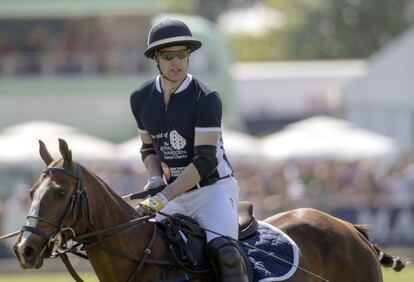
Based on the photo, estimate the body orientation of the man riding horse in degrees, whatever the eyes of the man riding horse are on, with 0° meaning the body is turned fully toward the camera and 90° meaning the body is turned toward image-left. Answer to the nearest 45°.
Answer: approximately 45°

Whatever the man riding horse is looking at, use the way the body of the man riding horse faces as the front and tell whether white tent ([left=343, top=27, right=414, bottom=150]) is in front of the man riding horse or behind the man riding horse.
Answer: behind

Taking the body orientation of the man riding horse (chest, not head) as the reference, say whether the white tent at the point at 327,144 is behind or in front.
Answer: behind

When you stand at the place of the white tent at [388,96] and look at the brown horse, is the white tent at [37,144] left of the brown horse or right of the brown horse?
right

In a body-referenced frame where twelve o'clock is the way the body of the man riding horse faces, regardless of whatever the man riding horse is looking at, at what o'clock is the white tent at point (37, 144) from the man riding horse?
The white tent is roughly at 4 o'clock from the man riding horse.

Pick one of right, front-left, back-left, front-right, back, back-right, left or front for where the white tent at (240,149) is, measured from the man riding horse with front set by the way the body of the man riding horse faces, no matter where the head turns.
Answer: back-right
